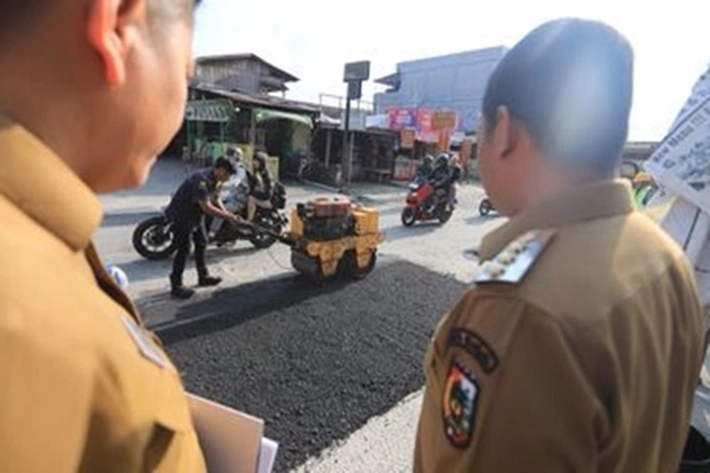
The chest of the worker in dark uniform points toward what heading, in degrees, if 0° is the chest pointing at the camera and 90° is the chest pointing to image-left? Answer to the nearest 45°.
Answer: approximately 270°

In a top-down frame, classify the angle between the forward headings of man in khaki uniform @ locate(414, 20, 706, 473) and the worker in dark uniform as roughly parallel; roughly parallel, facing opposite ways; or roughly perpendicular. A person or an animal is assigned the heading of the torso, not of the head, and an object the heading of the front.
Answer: roughly perpendicular

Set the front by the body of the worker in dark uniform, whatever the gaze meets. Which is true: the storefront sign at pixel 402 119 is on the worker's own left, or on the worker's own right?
on the worker's own left

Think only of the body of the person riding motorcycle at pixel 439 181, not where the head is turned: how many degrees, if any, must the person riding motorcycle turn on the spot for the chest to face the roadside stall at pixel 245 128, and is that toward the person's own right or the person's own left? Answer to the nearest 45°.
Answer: approximately 90° to the person's own right

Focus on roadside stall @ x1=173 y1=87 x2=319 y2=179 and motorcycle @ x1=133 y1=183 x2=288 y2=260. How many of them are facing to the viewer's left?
1

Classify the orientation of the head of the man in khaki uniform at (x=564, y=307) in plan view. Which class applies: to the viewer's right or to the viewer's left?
to the viewer's left

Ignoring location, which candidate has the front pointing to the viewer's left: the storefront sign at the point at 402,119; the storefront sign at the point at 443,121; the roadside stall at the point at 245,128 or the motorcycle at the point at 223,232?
the motorcycle

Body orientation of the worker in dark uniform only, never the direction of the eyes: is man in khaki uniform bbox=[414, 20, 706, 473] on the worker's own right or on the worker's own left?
on the worker's own right

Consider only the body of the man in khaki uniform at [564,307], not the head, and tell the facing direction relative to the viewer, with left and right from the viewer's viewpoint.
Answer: facing away from the viewer and to the left of the viewer
